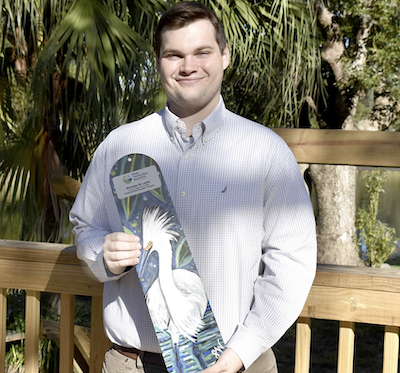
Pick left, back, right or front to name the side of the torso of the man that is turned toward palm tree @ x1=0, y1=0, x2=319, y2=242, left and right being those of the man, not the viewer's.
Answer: back

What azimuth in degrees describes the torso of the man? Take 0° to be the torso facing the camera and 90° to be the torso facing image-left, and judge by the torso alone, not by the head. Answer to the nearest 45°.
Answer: approximately 0°

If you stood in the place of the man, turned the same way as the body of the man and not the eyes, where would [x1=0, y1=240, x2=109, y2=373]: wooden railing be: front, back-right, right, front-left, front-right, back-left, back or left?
back-right
